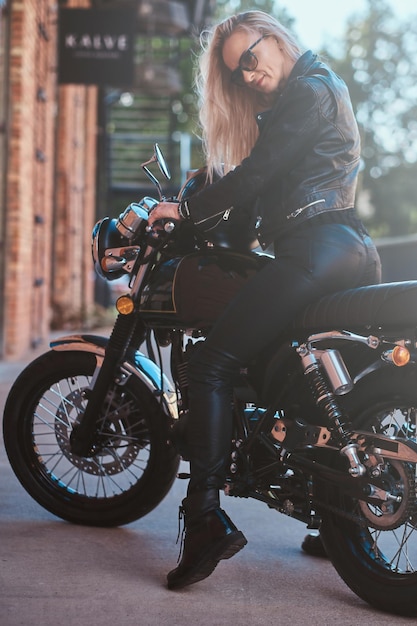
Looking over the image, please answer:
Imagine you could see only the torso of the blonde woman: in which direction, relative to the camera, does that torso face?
to the viewer's left

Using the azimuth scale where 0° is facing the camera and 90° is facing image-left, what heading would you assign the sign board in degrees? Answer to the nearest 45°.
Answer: approximately 0°

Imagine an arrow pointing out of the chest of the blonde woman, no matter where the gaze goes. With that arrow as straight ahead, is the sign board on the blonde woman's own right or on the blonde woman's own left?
on the blonde woman's own right

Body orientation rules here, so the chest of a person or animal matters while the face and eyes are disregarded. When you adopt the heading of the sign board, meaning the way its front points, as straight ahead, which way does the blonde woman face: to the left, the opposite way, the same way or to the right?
to the right

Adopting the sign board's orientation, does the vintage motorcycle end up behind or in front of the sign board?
in front

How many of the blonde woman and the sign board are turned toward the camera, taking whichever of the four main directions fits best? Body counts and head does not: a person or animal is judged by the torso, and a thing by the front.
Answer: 1

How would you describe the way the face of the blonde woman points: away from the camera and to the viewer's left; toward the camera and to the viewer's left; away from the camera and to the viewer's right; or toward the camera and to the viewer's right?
toward the camera and to the viewer's left

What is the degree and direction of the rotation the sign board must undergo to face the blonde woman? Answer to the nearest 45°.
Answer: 0° — it already faces them
